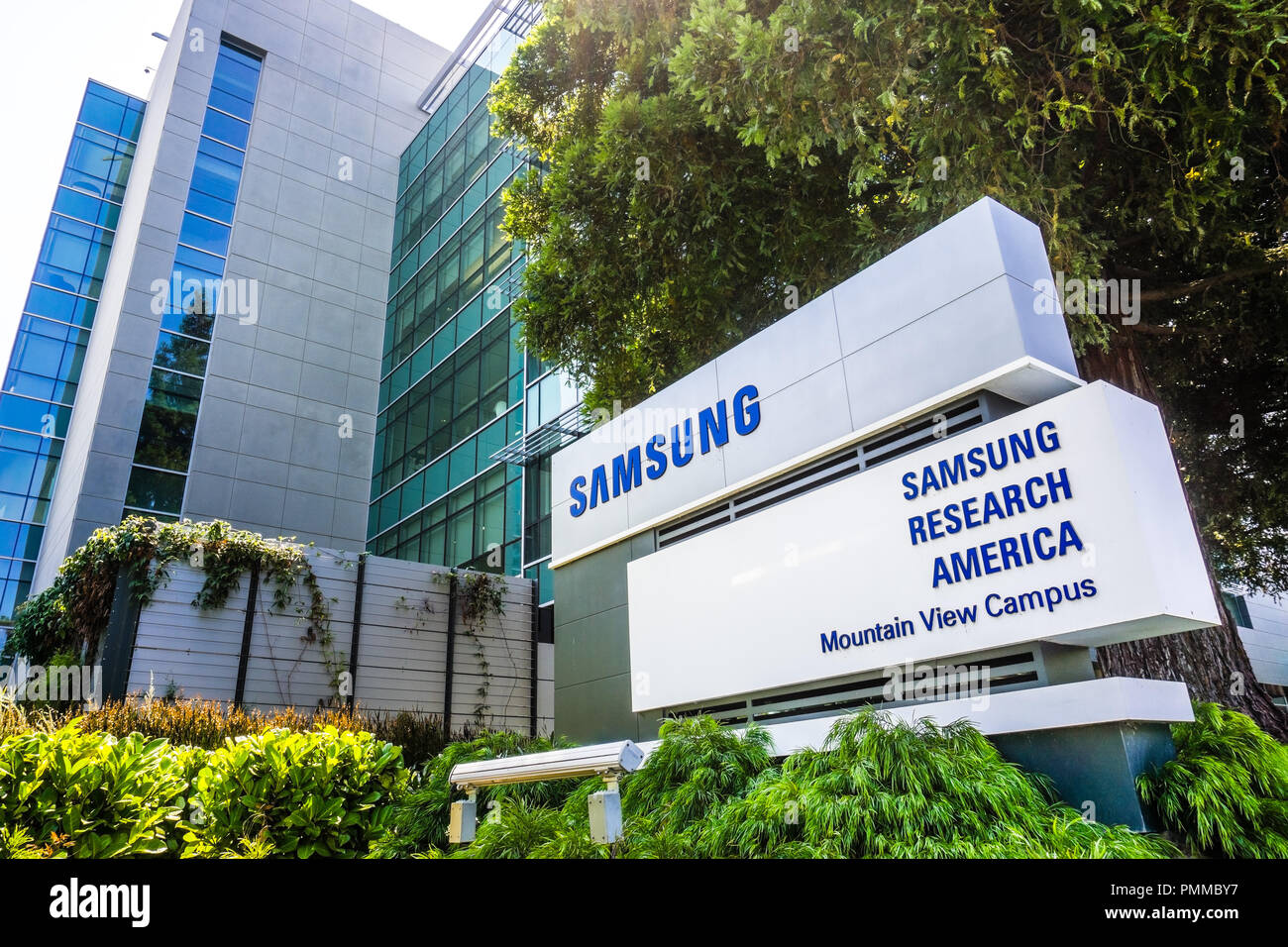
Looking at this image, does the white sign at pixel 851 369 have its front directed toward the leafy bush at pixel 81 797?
yes

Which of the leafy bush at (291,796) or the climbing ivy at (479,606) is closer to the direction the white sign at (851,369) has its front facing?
the leafy bush

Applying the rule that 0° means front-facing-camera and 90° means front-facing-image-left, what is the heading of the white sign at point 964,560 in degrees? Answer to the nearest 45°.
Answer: approximately 45°

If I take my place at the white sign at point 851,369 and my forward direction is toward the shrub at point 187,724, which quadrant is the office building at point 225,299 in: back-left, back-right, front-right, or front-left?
front-right

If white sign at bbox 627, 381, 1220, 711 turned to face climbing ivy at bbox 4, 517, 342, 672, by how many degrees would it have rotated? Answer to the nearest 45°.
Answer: approximately 45° to its right

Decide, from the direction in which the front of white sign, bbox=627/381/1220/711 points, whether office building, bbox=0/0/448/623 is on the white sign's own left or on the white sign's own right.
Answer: on the white sign's own right

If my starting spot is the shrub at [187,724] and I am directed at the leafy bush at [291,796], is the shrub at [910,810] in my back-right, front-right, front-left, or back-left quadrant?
front-left

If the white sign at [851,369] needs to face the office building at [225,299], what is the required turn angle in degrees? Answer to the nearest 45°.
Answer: approximately 90° to its right

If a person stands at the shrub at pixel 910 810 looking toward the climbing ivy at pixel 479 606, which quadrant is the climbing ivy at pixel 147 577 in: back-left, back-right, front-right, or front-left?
front-left

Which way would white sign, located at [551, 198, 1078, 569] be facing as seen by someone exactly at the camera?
facing the viewer and to the left of the viewer

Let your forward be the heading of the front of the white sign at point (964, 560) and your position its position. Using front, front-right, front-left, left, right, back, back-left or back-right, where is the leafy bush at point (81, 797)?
front

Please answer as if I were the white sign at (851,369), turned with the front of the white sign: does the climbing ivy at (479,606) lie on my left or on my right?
on my right

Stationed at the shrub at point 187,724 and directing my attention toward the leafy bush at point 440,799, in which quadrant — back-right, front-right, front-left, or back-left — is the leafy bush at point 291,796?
front-right
